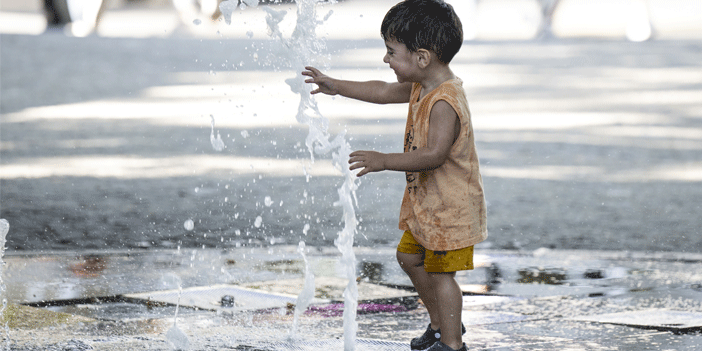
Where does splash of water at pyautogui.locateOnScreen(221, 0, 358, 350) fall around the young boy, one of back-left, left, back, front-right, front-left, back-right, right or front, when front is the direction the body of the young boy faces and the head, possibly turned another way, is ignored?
front-right

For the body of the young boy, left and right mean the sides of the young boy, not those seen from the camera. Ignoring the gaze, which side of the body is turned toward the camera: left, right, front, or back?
left

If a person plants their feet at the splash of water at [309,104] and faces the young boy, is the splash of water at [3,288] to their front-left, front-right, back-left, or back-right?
back-right

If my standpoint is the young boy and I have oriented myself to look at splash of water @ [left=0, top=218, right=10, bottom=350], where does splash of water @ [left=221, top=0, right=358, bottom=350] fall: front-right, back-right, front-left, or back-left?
front-right

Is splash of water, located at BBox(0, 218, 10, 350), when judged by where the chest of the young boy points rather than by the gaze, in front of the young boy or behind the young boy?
in front

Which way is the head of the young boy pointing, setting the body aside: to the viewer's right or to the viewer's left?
to the viewer's left
